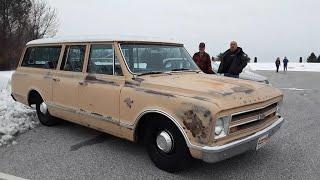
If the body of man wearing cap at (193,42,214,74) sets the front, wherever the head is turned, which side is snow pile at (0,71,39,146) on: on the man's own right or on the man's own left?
on the man's own right

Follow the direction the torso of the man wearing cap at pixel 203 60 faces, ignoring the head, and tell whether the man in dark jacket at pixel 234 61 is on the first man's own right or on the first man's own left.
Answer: on the first man's own left

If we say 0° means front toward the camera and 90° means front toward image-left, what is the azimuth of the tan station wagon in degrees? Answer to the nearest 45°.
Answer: approximately 315°

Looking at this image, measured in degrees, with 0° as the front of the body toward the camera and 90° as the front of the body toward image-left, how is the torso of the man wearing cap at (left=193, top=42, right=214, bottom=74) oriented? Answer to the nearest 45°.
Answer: approximately 0°
